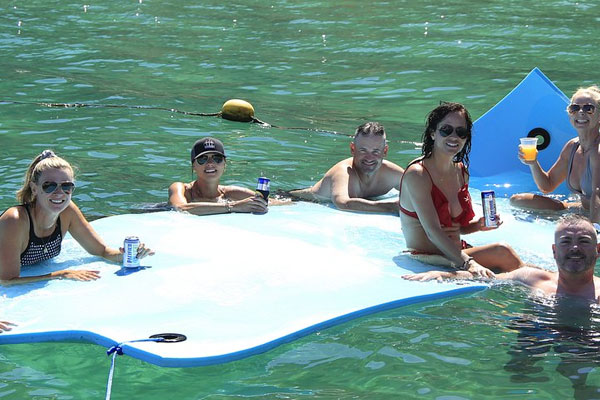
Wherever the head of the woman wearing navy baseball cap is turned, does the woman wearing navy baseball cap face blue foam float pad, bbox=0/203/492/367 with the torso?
yes

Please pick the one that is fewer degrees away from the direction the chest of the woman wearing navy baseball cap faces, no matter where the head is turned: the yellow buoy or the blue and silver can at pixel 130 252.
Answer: the blue and silver can

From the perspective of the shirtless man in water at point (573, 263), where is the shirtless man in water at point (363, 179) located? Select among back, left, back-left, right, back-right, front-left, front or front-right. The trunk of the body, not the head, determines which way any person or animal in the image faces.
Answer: back-right

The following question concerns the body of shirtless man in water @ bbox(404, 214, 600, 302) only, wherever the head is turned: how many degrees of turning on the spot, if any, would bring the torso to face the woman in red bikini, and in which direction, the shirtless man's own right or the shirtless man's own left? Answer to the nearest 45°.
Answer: approximately 135° to the shirtless man's own right

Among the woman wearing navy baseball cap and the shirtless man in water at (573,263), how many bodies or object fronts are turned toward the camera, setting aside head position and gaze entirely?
2

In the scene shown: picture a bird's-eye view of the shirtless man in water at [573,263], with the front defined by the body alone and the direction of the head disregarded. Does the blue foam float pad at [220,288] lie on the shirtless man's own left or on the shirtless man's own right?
on the shirtless man's own right

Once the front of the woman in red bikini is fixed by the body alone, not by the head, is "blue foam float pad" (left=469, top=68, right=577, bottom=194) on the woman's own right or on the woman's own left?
on the woman's own left

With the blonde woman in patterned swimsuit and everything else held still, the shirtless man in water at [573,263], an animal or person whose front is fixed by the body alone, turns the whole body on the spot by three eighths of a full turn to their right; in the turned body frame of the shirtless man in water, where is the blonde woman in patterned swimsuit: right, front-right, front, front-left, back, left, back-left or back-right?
front-left

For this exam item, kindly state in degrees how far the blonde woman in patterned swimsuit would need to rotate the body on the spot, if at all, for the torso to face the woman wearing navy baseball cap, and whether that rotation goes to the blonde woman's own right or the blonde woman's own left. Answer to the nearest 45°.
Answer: approximately 90° to the blonde woman's own left
